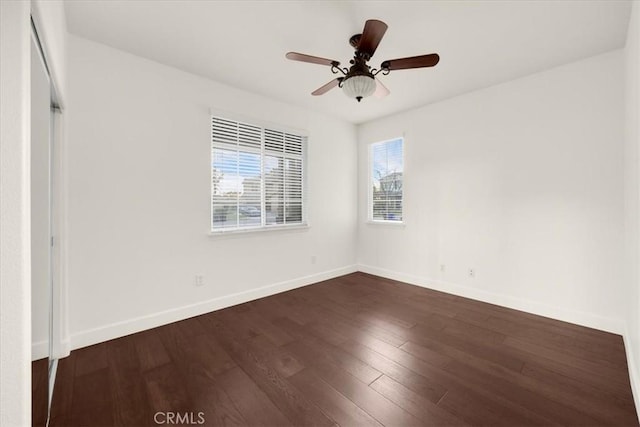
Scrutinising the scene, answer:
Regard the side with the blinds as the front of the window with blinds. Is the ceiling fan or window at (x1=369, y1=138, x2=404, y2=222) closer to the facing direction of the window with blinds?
the ceiling fan

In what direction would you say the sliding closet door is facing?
to the viewer's right

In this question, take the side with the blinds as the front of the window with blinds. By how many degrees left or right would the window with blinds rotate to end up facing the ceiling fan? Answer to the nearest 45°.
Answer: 0° — it already faces it

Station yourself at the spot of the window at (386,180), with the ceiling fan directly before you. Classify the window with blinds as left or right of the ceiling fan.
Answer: right

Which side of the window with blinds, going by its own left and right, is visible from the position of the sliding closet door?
right
